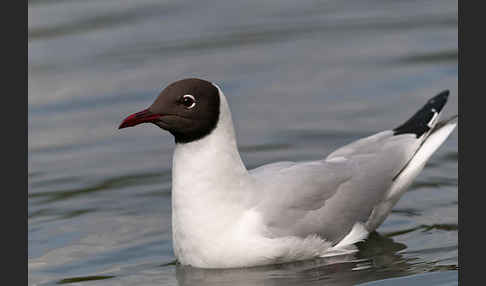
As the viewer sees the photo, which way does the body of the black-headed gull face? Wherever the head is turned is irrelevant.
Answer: to the viewer's left
